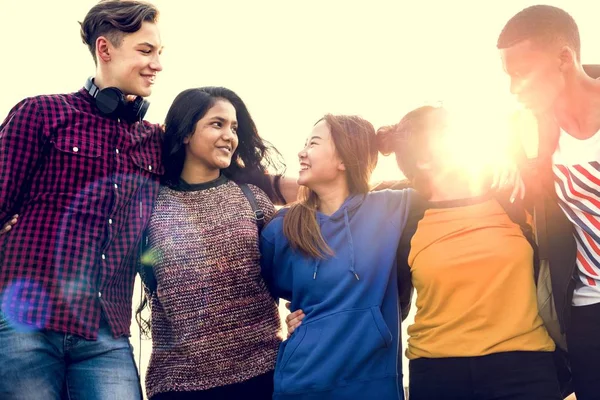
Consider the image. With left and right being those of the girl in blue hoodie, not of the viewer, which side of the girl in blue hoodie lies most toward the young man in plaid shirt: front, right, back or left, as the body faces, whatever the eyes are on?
right

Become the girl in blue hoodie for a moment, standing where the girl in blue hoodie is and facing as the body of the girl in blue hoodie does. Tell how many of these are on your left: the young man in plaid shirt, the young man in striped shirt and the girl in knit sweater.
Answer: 1

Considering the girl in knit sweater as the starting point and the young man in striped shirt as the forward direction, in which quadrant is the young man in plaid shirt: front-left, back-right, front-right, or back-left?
back-right

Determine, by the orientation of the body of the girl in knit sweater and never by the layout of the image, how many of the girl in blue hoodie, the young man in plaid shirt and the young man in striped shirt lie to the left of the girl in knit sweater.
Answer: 2

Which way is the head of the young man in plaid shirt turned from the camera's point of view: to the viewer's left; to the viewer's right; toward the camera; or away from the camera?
to the viewer's right

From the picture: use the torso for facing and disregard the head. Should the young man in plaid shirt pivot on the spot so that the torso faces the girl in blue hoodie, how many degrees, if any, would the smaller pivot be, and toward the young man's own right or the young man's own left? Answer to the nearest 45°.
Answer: approximately 45° to the young man's own left

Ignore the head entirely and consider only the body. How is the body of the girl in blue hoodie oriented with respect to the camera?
toward the camera

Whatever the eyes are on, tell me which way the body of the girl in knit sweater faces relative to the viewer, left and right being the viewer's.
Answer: facing the viewer

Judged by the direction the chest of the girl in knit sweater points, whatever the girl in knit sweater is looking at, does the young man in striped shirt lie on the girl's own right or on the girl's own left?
on the girl's own left

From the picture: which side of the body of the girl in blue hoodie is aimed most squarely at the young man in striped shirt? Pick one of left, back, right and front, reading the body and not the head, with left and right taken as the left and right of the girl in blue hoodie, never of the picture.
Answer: left

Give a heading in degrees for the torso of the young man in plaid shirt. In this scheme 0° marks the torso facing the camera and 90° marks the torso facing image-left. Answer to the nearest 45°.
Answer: approximately 315°

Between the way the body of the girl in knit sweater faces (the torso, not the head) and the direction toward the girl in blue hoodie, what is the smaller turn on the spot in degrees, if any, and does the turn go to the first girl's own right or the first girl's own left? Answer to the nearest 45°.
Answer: approximately 90° to the first girl's own left

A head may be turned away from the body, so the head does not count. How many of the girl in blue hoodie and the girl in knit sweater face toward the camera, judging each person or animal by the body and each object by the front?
2
